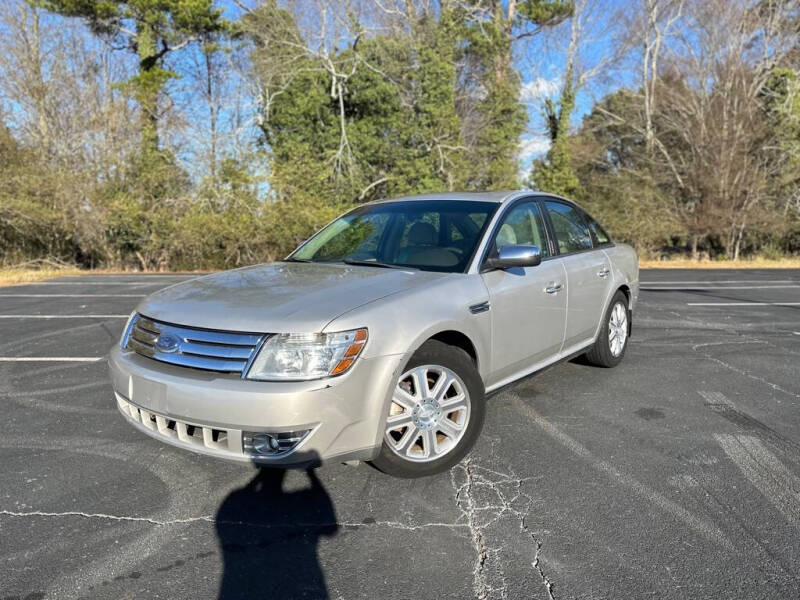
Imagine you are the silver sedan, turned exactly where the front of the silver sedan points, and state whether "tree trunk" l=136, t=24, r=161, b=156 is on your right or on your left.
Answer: on your right

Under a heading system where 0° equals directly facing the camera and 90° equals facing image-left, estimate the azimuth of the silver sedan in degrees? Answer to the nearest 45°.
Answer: approximately 45°

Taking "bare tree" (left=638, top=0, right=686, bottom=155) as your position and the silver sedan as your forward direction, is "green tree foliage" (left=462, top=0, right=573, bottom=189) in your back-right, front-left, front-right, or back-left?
front-right

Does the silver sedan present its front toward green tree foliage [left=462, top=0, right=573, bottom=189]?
no

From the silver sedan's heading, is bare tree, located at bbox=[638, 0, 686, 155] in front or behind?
behind

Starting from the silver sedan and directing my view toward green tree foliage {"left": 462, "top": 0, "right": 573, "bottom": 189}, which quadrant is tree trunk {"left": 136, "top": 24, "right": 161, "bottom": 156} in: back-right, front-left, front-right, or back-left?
front-left

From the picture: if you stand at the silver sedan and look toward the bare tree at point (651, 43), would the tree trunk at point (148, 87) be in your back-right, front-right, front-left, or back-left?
front-left

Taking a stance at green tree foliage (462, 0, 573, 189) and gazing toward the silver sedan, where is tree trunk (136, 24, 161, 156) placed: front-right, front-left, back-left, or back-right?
front-right
